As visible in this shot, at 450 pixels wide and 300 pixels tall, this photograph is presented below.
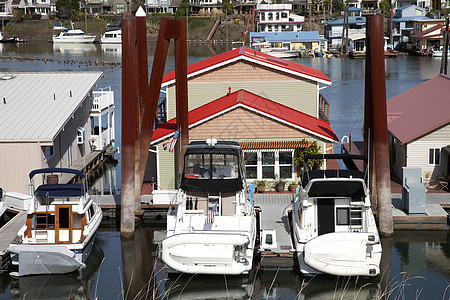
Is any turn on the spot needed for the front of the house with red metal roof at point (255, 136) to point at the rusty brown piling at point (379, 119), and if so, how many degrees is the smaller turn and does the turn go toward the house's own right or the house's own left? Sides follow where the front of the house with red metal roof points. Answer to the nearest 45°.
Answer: approximately 45° to the house's own left

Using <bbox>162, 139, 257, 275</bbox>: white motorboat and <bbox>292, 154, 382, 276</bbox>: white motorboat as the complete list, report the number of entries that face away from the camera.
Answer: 2

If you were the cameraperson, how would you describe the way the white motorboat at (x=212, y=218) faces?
facing away from the viewer

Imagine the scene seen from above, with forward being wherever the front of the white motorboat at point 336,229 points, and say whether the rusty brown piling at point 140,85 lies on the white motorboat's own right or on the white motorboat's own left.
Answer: on the white motorboat's own left

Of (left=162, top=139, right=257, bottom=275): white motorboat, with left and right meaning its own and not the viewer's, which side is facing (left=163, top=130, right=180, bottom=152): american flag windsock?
front

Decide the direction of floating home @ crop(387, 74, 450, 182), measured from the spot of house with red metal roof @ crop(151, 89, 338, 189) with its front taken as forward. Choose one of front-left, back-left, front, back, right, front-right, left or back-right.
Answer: left

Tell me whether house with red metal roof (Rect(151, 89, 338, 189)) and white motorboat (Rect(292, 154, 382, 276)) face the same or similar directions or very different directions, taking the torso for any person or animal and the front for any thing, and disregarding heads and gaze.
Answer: very different directions

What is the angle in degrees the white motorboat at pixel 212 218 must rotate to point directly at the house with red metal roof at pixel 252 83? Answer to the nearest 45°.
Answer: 0° — it already faces it

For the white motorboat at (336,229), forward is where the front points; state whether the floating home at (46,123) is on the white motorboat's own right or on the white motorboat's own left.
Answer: on the white motorboat's own left

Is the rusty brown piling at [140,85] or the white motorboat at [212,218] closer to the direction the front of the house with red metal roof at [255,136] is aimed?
the white motorboat

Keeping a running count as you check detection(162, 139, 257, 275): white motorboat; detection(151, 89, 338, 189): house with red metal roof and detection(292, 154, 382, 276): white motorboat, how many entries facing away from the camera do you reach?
2

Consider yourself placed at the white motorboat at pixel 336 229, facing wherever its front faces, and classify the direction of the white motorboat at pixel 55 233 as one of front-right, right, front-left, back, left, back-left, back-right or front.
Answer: left

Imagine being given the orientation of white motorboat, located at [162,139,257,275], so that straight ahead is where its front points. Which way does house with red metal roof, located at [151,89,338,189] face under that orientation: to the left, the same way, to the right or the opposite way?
the opposite way

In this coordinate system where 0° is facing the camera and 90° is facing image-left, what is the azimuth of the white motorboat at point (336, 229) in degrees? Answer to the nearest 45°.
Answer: approximately 180°
